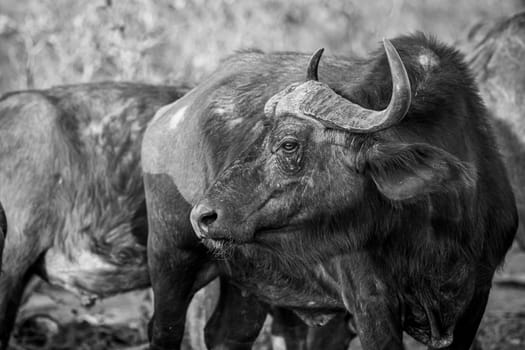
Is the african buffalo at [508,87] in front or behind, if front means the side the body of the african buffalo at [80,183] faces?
in front

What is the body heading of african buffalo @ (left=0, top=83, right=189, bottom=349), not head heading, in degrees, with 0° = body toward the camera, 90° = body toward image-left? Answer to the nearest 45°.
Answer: approximately 270°
